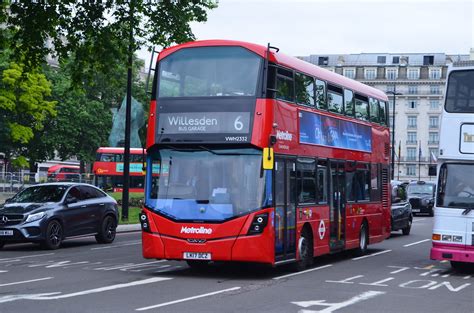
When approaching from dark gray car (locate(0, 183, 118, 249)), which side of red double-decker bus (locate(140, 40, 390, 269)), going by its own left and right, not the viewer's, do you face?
right

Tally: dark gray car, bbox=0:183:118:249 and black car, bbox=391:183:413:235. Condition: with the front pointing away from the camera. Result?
0

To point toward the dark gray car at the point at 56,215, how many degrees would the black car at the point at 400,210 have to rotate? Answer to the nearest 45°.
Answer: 0° — it already faces it

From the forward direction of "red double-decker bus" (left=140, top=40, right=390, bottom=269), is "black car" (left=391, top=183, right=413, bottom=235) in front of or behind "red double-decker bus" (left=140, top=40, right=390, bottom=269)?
behind

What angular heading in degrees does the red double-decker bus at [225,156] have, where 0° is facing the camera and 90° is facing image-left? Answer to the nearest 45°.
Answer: approximately 45°

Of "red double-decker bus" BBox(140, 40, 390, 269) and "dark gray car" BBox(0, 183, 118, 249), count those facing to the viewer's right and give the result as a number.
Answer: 0

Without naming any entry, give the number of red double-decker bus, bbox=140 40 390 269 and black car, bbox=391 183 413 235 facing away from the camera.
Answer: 0

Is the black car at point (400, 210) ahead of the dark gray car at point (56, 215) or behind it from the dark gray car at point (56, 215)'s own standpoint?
behind

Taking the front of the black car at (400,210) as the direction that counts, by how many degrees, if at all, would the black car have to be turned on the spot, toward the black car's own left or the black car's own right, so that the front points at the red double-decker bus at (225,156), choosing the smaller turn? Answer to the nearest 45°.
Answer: approximately 45° to the black car's own left

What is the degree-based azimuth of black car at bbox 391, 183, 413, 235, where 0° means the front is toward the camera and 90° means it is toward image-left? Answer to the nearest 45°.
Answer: approximately 45°

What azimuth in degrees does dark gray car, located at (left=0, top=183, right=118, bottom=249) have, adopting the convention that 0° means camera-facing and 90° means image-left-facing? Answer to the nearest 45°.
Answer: approximately 45°
